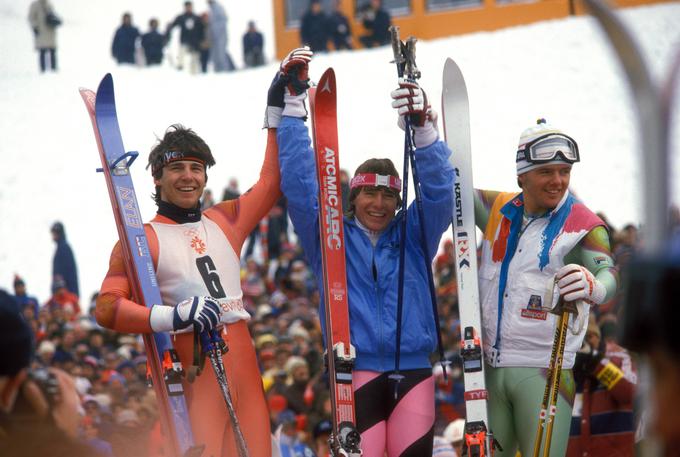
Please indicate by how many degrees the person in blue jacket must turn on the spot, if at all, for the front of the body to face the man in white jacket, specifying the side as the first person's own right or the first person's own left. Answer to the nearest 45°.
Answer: approximately 90° to the first person's own left

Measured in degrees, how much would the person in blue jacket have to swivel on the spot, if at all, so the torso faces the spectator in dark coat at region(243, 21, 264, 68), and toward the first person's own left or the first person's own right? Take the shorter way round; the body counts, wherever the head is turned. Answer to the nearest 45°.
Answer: approximately 180°

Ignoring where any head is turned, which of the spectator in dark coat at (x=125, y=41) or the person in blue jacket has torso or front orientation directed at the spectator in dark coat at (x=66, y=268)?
the spectator in dark coat at (x=125, y=41)

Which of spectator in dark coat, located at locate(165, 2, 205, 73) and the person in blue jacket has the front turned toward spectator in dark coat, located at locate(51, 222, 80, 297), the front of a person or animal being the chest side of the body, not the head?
spectator in dark coat, located at locate(165, 2, 205, 73)

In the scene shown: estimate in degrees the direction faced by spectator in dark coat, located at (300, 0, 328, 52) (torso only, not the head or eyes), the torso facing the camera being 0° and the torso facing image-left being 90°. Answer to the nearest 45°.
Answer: approximately 0°

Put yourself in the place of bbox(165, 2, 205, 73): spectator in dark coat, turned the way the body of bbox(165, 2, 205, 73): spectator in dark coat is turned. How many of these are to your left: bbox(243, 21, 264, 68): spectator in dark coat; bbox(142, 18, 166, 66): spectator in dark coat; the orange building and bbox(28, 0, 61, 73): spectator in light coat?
2

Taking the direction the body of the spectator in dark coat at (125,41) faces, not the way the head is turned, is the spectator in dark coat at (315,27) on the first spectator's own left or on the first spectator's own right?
on the first spectator's own left

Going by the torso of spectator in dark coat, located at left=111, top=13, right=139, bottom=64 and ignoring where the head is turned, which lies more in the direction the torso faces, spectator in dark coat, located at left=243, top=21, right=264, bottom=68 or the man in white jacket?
the man in white jacket

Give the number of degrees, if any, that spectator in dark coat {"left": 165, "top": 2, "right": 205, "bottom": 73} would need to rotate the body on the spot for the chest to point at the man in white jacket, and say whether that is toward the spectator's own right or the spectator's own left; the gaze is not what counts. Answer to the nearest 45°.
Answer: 0° — they already face them

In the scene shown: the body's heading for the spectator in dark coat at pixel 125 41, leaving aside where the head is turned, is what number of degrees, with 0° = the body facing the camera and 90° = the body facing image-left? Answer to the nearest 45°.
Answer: approximately 0°
